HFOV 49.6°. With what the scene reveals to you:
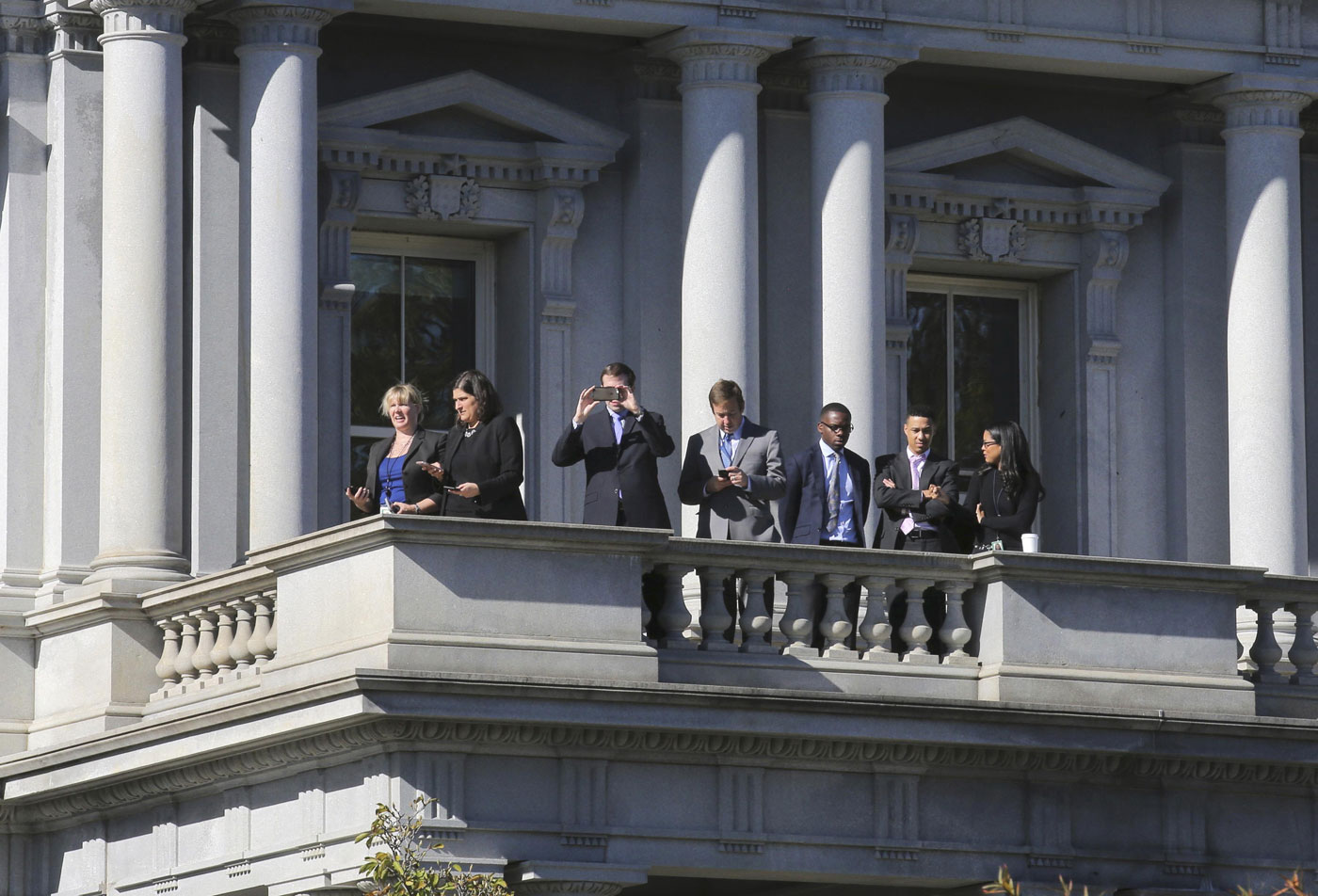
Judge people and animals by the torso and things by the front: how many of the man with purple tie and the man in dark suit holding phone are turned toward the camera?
2

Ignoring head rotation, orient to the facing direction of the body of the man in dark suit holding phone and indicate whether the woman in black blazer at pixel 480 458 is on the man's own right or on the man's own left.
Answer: on the man's own right

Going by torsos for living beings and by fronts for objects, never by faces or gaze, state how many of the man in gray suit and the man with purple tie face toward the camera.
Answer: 2

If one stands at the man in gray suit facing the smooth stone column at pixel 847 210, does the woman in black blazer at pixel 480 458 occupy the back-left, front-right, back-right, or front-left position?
back-left

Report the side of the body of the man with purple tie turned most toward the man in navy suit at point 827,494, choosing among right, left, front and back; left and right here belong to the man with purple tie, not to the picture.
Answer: right

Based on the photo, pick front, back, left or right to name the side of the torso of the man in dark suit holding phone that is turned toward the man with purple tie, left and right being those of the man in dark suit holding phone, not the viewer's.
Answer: left

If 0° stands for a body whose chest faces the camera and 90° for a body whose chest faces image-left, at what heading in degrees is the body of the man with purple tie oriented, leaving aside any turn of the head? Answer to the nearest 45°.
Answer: approximately 0°

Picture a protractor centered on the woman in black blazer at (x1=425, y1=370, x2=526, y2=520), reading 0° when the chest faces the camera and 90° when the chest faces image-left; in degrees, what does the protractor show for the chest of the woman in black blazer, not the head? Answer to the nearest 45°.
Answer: approximately 45°

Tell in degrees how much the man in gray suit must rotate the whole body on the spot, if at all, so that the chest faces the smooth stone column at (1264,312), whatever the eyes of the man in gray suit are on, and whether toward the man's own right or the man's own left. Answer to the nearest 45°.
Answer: approximately 135° to the man's own left

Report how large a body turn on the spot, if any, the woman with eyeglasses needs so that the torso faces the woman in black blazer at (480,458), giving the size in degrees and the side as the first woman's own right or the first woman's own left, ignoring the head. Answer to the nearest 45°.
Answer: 0° — they already face them

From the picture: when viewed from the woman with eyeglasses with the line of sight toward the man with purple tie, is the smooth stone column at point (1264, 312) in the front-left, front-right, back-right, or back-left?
back-right
